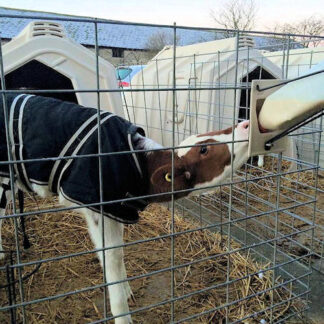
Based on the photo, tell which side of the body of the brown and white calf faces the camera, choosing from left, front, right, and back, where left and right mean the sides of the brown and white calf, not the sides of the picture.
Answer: right

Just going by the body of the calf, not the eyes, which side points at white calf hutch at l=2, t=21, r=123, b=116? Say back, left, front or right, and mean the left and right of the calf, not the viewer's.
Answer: left

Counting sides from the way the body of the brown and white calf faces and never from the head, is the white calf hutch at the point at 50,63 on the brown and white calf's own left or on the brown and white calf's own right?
on the brown and white calf's own left
